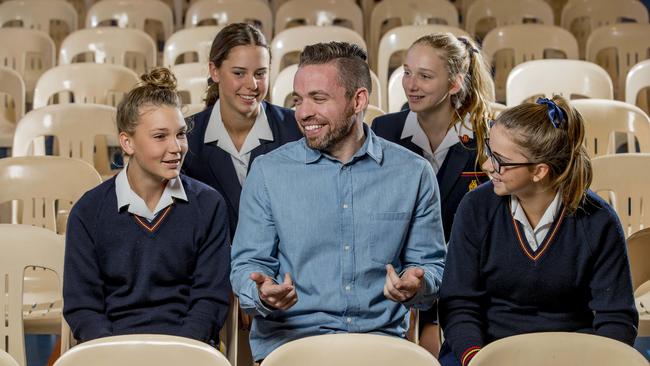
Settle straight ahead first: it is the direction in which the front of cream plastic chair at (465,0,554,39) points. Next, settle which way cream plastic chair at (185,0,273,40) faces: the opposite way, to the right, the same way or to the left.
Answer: the same way

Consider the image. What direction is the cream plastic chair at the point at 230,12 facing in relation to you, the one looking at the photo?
facing the viewer

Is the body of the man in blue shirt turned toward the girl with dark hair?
no

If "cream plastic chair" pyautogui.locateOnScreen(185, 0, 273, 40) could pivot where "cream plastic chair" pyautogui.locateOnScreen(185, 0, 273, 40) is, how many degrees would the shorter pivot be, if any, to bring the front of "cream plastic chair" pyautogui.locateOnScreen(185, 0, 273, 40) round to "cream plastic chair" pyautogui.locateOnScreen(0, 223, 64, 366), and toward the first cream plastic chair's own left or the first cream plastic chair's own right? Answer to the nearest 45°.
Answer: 0° — it already faces it

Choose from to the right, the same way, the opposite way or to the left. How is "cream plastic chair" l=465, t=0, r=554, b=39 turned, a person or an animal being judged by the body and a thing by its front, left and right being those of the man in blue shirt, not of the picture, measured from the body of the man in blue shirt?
the same way

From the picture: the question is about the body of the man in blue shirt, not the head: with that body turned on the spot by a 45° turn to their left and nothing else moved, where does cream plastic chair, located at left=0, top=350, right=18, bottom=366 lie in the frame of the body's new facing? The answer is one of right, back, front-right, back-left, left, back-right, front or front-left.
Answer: right

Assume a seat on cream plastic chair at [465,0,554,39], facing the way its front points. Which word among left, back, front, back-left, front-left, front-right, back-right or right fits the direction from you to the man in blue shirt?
front

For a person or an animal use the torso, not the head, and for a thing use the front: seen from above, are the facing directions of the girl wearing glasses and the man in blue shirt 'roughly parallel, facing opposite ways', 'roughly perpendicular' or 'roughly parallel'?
roughly parallel

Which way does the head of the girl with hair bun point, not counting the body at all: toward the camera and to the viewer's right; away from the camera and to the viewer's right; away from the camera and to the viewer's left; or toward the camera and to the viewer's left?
toward the camera and to the viewer's right

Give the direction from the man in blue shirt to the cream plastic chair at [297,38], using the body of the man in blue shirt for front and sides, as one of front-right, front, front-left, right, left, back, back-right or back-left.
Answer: back

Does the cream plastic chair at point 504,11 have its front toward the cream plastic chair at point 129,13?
no

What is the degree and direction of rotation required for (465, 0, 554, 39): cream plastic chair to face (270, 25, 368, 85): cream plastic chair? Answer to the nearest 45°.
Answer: approximately 45° to its right

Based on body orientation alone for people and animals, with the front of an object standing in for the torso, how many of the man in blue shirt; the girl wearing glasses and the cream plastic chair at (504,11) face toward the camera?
3

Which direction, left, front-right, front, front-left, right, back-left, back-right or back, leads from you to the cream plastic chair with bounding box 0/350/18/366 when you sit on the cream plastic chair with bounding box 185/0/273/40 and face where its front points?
front
